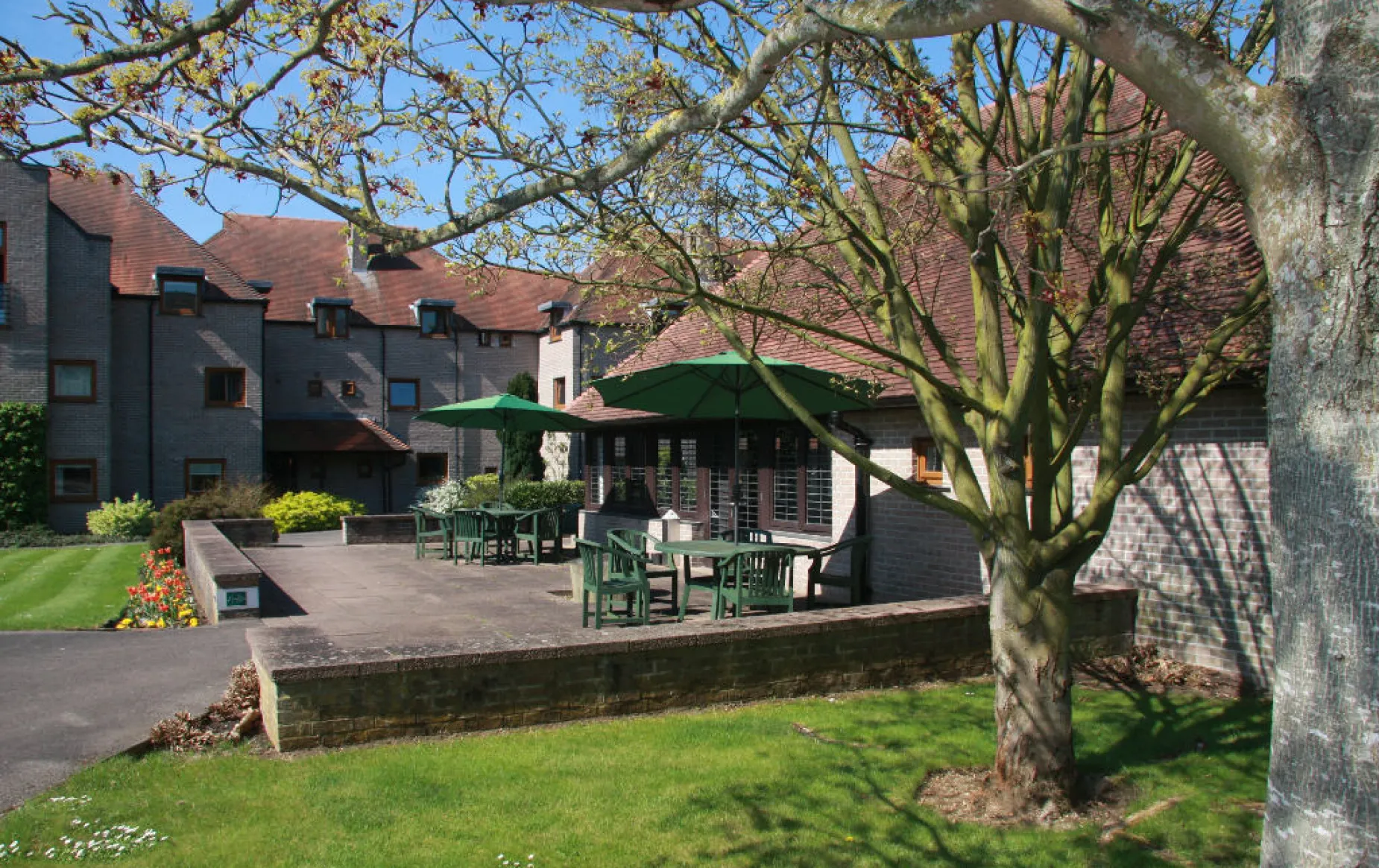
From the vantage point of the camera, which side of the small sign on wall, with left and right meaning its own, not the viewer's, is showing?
front

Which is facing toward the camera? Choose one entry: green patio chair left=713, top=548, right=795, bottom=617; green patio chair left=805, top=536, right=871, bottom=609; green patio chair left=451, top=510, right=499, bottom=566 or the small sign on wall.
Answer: the small sign on wall

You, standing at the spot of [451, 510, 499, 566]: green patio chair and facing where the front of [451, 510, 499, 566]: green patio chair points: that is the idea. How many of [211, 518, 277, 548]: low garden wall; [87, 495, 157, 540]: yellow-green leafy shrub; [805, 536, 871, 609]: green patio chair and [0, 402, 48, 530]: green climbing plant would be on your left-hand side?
3

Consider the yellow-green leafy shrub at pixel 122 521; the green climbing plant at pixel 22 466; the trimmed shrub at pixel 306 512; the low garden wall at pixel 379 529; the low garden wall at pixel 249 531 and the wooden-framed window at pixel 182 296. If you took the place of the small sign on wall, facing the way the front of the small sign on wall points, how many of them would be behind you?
6

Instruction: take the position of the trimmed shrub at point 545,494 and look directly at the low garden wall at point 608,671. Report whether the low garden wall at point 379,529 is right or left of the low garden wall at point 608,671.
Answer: right

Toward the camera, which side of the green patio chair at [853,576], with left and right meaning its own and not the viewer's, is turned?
left

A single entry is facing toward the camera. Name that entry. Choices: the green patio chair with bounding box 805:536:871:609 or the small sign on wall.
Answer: the small sign on wall

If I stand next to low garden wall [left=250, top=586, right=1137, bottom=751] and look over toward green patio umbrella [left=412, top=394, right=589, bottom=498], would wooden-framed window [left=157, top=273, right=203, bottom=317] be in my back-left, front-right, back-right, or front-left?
front-left

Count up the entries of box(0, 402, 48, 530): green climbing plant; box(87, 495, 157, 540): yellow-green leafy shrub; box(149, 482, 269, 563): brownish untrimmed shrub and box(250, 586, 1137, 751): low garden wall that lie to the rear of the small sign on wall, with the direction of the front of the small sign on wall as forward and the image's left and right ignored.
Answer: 3

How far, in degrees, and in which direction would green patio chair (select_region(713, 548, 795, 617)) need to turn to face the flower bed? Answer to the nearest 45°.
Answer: approximately 45° to its left

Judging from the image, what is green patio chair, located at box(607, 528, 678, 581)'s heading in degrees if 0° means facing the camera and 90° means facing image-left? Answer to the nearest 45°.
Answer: approximately 315°

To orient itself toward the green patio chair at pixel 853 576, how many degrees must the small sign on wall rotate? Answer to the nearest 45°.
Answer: approximately 90° to its left

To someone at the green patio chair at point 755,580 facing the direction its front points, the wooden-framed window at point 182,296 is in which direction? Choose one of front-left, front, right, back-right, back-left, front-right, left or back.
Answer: front

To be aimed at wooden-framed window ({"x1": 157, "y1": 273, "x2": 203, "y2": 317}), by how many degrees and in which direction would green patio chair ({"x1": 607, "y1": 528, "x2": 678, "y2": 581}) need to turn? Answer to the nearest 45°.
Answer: approximately 180°

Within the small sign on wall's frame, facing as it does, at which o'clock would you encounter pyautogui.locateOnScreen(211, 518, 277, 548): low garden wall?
The low garden wall is roughly at 6 o'clock from the small sign on wall.

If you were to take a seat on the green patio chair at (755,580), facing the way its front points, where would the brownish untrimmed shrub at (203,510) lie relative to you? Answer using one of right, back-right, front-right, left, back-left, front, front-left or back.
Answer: front

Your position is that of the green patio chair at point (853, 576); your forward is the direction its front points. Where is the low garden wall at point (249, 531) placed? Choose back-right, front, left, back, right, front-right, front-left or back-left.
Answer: front-right

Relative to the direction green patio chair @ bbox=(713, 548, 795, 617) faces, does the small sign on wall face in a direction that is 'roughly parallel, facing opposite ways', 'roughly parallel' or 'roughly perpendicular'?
roughly parallel, facing opposite ways

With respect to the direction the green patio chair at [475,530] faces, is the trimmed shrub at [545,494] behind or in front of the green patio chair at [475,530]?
in front
